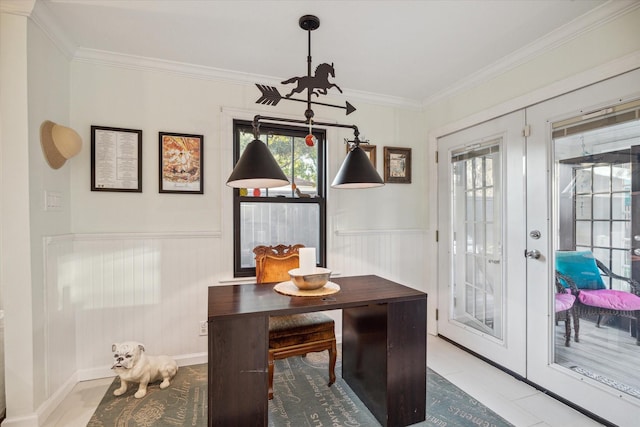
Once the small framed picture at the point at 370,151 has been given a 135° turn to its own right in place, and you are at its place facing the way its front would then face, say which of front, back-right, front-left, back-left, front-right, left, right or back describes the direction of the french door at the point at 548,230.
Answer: back

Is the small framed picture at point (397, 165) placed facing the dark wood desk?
yes

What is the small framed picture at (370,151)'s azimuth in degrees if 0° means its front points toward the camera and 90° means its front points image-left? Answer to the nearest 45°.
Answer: approximately 0°

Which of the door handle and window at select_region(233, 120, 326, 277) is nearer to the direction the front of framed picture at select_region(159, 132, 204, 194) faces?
the door handle

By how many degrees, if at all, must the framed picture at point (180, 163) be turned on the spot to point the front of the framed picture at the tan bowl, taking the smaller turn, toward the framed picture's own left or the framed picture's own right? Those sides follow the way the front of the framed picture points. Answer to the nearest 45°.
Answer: approximately 45° to the framed picture's own left

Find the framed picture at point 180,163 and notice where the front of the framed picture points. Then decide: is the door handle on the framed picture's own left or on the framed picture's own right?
on the framed picture's own left

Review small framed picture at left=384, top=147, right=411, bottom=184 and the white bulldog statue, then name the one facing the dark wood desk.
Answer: the small framed picture

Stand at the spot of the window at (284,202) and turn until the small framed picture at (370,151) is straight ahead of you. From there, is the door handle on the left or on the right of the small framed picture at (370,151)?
right

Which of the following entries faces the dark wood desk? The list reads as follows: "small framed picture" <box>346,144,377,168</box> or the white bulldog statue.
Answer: the small framed picture
